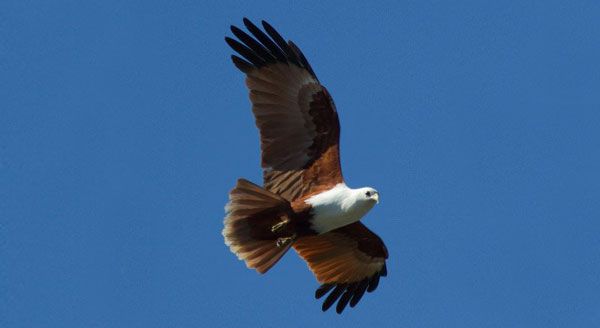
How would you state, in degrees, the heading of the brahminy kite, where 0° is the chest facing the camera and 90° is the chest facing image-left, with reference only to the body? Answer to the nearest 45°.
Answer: approximately 270°
